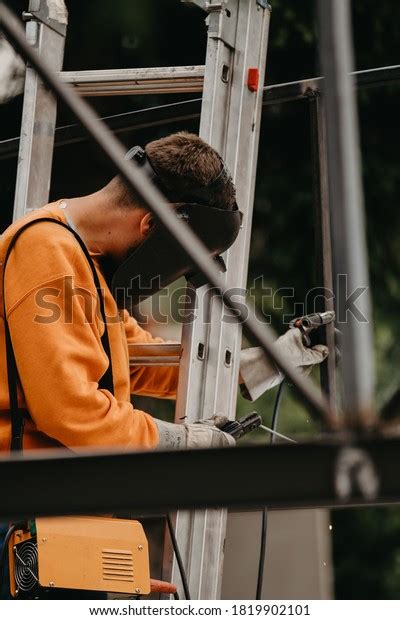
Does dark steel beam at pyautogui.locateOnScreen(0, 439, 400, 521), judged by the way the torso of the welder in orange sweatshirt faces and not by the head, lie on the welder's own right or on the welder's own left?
on the welder's own right

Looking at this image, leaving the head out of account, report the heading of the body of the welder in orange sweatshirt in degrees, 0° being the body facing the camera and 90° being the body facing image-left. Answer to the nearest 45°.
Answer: approximately 270°

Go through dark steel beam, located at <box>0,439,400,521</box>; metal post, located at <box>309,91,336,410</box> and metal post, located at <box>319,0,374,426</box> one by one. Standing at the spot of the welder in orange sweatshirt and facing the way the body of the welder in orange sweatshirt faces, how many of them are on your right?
2
